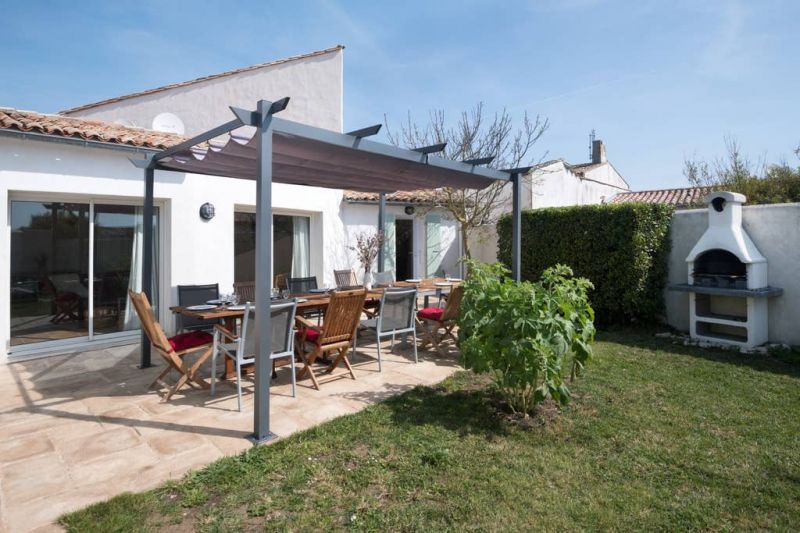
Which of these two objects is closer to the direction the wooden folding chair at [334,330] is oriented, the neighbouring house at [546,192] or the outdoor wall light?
the outdoor wall light

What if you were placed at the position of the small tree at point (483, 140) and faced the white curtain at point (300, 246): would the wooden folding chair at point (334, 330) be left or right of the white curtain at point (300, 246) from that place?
left

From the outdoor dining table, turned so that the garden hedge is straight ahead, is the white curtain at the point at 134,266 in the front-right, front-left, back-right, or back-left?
back-left

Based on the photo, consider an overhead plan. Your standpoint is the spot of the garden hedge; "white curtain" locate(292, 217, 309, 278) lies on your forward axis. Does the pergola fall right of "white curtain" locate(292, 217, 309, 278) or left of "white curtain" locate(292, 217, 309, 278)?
left

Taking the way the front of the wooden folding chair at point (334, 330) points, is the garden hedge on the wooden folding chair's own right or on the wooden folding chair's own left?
on the wooden folding chair's own right

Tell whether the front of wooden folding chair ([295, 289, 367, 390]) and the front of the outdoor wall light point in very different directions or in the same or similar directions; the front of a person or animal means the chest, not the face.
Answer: very different directions

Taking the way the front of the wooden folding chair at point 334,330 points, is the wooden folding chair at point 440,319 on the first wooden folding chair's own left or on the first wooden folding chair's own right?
on the first wooden folding chair's own right

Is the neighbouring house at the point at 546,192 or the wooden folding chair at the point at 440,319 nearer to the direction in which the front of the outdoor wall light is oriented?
the wooden folding chair

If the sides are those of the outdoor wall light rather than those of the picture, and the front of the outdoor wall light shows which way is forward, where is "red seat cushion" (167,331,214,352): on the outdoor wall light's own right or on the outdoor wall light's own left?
on the outdoor wall light's own right

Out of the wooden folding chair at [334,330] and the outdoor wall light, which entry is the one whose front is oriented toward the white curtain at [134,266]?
the wooden folding chair

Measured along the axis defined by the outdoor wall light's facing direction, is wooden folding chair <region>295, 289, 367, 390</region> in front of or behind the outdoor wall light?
in front

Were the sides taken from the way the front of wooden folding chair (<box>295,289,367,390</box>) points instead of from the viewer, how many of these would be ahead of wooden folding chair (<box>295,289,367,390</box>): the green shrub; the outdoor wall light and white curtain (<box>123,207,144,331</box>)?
2

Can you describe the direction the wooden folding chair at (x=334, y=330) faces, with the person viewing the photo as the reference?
facing away from the viewer and to the left of the viewer
